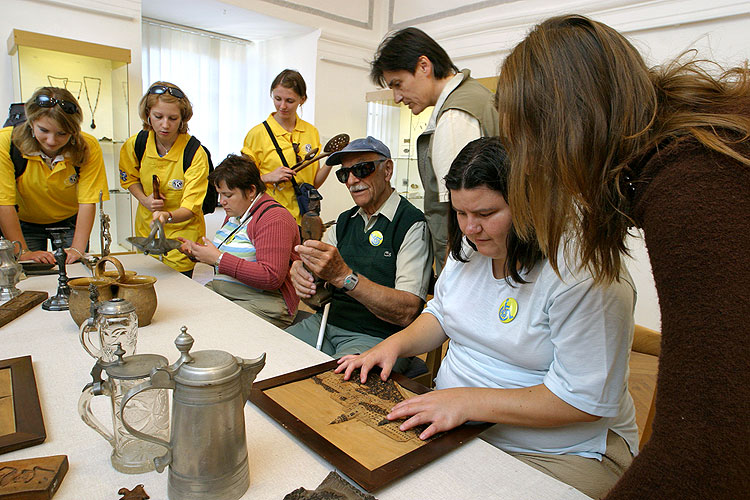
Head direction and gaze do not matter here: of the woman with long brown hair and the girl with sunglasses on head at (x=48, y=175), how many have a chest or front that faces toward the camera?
1

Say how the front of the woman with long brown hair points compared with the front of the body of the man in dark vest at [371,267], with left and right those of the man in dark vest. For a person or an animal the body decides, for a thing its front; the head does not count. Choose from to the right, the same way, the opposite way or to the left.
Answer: to the right

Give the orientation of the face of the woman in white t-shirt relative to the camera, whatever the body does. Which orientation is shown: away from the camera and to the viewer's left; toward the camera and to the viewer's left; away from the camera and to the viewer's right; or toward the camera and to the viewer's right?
toward the camera and to the viewer's left

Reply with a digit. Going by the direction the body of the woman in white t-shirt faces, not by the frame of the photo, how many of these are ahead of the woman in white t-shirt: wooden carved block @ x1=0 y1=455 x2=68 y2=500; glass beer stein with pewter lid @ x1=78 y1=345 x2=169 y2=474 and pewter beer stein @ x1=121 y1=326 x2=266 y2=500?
3

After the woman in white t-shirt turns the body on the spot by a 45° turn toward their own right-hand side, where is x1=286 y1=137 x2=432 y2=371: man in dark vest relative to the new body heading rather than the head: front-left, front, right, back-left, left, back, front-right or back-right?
front-right

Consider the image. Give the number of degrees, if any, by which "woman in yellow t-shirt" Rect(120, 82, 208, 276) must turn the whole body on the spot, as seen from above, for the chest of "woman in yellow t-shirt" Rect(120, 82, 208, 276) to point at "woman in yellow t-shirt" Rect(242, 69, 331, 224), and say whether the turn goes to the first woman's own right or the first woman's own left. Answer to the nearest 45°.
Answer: approximately 135° to the first woman's own left

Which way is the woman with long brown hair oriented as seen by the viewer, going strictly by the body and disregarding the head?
to the viewer's left

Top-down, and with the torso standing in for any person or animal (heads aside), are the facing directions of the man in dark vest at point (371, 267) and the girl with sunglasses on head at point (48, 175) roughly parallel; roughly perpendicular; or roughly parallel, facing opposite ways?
roughly perpendicular

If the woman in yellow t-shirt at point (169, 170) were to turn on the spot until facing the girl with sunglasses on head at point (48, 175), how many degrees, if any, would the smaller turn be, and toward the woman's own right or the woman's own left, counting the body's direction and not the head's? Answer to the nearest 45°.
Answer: approximately 90° to the woman's own right

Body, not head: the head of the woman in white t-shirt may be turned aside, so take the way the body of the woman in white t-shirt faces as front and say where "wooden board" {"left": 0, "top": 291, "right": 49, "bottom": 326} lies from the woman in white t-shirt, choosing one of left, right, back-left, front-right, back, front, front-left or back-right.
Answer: front-right

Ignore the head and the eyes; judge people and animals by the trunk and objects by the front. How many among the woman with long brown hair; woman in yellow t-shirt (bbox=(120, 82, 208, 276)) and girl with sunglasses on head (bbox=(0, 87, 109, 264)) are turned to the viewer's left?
1

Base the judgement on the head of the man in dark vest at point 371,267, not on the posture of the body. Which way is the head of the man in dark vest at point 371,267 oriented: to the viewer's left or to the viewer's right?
to the viewer's left

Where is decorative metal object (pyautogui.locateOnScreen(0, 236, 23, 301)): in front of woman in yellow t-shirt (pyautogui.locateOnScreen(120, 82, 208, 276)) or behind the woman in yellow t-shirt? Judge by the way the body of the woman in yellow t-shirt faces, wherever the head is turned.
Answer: in front

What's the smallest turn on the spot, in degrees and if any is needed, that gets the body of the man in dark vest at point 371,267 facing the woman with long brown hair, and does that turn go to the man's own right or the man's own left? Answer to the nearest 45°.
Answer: approximately 45° to the man's own left

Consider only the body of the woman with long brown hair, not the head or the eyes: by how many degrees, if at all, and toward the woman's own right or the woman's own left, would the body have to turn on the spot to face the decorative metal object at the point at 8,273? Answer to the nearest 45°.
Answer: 0° — they already face it

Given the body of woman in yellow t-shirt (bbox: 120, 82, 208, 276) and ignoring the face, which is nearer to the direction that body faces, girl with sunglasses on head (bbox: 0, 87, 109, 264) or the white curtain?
the girl with sunglasses on head

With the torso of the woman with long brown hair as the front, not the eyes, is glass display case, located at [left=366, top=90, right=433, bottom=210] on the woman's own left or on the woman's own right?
on the woman's own right
